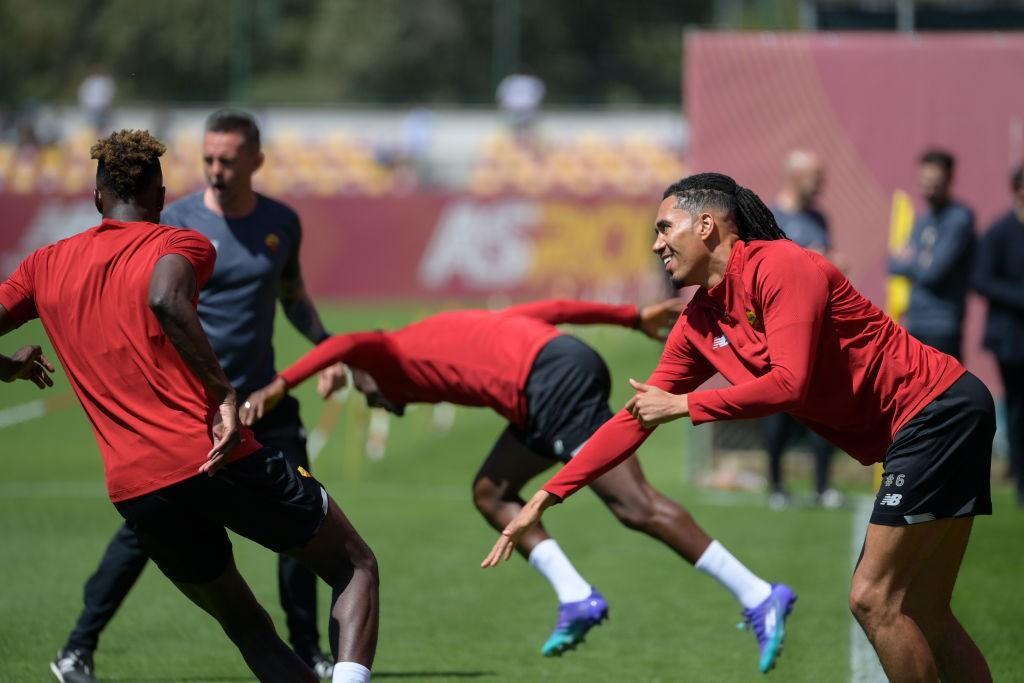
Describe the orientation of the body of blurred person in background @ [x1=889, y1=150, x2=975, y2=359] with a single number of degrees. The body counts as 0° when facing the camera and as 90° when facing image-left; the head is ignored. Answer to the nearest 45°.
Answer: approximately 45°

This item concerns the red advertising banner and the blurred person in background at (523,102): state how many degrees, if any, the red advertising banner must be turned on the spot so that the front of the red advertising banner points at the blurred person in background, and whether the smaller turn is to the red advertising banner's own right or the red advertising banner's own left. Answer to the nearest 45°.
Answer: approximately 180°

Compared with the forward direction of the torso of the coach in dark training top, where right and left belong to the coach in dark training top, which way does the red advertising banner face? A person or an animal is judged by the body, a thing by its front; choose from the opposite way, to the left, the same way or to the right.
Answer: the same way

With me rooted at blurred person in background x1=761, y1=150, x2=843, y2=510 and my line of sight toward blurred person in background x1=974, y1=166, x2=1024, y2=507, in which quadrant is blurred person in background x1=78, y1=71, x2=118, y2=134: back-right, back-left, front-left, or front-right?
back-left

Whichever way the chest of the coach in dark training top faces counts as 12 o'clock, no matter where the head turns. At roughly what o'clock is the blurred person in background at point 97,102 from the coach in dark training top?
The blurred person in background is roughly at 6 o'clock from the coach in dark training top.

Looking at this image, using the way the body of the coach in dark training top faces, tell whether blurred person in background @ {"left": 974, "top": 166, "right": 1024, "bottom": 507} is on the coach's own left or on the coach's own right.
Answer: on the coach's own left

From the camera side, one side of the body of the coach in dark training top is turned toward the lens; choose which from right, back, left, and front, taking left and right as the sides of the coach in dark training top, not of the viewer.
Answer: front

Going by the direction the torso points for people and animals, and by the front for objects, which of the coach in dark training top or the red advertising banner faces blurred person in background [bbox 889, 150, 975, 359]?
the red advertising banner

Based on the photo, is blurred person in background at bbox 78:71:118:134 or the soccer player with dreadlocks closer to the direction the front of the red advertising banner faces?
the soccer player with dreadlocks

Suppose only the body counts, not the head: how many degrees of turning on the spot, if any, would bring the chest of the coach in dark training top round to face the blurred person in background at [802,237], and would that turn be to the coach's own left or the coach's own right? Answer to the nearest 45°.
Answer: approximately 135° to the coach's own left

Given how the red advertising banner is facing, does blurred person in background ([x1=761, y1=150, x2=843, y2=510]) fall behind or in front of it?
in front

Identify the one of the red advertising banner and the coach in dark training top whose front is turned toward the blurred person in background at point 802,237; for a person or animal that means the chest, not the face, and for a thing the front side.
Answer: the red advertising banner

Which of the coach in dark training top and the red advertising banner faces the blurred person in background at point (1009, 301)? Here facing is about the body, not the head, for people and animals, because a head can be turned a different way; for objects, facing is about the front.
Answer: the red advertising banner

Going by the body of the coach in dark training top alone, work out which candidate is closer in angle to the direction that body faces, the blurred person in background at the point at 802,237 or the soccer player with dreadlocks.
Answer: the soccer player with dreadlocks

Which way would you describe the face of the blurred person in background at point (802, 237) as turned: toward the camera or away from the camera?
toward the camera

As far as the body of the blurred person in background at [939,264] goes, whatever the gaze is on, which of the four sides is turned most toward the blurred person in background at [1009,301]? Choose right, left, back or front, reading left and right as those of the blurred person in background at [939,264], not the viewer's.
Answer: back

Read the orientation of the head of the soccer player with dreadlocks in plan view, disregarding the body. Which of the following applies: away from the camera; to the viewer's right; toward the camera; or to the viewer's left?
to the viewer's left

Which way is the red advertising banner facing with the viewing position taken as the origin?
facing the viewer

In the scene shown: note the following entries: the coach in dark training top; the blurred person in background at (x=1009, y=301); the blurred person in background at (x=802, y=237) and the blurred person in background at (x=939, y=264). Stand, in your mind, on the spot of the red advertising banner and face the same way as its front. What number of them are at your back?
0

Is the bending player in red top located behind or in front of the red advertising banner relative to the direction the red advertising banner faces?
in front

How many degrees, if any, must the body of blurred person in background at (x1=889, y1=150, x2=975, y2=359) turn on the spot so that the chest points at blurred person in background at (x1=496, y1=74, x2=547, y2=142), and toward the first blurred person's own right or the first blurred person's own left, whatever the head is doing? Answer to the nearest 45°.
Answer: approximately 90° to the first blurred person's own right
